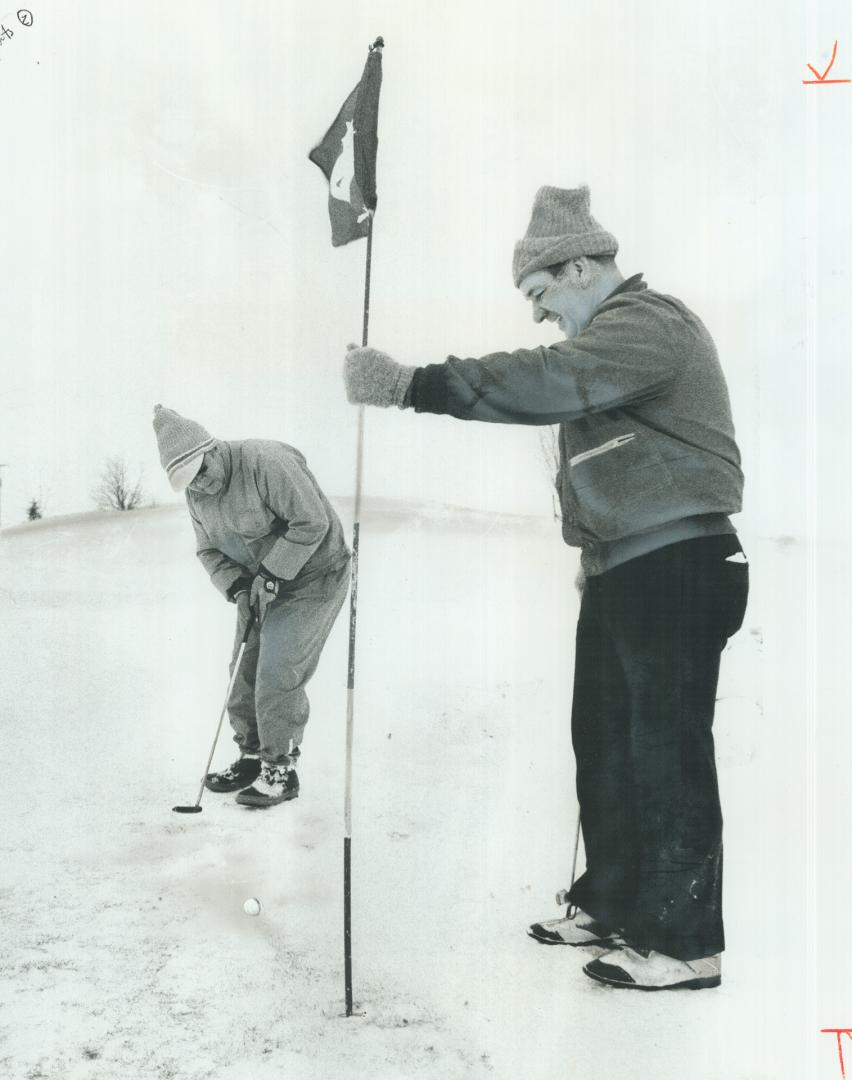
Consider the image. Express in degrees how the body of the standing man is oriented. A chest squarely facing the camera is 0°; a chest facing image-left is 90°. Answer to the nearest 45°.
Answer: approximately 90°

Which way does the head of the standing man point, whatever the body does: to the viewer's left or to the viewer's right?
to the viewer's left

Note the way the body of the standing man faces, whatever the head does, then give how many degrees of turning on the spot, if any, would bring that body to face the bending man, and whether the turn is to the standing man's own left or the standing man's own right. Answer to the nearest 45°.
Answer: approximately 45° to the standing man's own right

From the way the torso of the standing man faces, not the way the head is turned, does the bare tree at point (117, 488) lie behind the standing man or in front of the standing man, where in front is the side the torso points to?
in front

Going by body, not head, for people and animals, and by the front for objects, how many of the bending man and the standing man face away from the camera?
0

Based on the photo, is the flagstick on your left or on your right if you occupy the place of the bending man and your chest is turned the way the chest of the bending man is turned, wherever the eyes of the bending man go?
on your left
